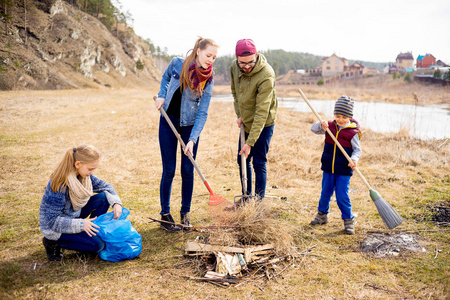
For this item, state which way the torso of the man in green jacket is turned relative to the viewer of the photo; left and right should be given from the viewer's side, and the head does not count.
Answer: facing the viewer and to the left of the viewer

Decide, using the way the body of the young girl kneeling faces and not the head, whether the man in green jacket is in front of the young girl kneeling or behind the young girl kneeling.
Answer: in front

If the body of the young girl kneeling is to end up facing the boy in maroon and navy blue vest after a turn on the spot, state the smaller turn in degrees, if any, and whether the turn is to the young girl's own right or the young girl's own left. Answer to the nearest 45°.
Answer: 0° — they already face them

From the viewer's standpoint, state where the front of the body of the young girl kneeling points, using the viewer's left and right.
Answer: facing to the right of the viewer

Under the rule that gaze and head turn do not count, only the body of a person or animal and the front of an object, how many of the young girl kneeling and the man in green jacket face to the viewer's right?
1

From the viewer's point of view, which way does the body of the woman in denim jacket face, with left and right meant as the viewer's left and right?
facing the viewer and to the right of the viewer

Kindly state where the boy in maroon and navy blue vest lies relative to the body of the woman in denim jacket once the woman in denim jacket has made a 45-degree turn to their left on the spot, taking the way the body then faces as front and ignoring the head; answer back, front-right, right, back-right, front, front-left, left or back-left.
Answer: front

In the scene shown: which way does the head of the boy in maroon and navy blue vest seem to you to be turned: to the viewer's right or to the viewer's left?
to the viewer's left

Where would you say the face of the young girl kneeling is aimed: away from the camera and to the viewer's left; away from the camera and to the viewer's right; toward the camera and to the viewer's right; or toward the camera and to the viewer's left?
toward the camera and to the viewer's right
